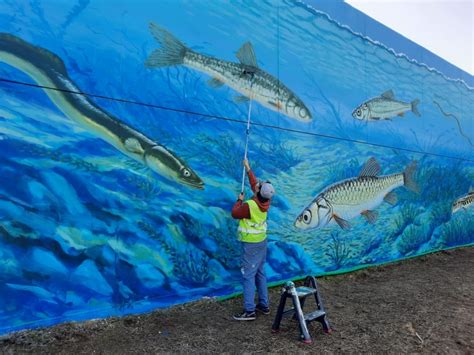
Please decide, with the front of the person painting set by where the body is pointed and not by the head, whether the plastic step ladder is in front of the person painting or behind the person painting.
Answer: behind

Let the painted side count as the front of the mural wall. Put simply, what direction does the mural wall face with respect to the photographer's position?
facing the viewer and to the right of the viewer

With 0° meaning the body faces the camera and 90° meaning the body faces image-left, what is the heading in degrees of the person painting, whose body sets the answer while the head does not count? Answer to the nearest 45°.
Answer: approximately 135°

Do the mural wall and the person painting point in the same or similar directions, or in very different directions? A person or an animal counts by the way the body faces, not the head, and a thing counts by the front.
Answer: very different directions
